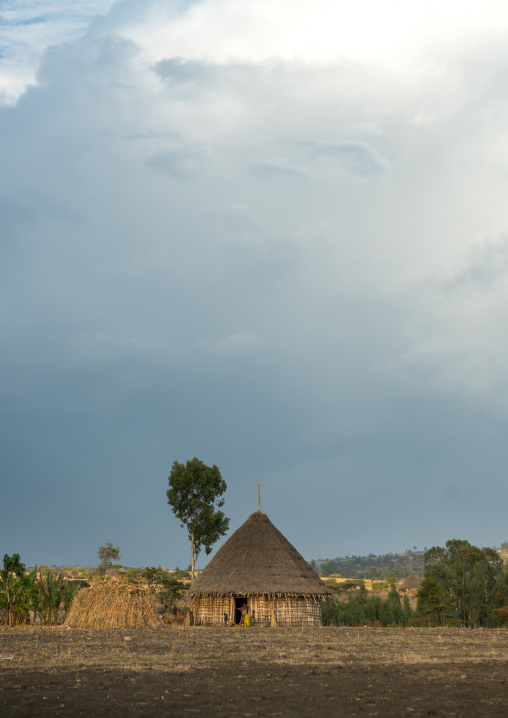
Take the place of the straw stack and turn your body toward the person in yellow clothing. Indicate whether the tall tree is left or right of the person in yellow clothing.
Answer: left

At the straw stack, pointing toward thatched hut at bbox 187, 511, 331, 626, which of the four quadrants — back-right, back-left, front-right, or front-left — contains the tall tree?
front-left

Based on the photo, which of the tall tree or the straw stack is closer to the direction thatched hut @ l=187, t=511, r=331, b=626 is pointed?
the straw stack

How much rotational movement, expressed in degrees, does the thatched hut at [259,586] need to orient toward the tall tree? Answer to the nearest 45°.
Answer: approximately 180°

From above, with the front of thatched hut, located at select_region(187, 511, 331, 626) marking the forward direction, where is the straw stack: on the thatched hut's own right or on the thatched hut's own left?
on the thatched hut's own right

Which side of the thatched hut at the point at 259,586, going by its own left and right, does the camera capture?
front
